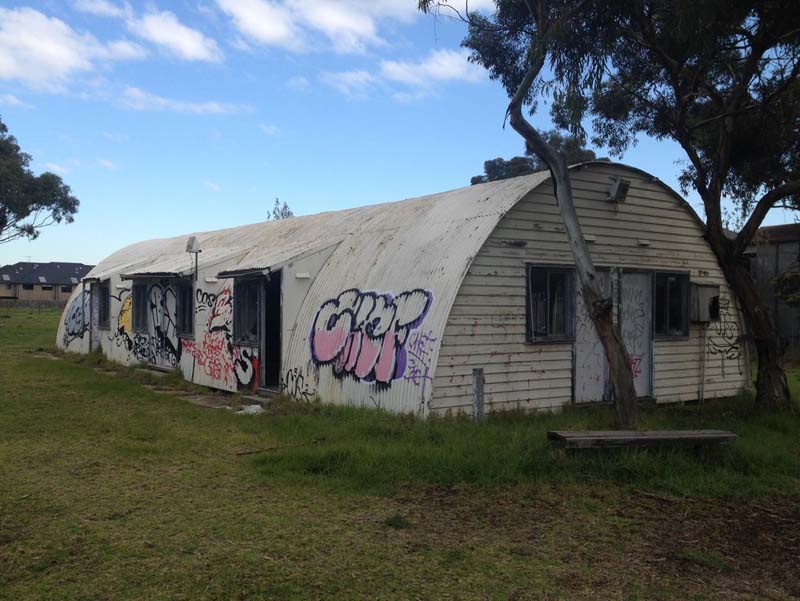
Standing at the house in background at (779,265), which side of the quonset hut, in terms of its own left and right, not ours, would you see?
left

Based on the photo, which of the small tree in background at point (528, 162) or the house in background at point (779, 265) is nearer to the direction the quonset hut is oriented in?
the house in background

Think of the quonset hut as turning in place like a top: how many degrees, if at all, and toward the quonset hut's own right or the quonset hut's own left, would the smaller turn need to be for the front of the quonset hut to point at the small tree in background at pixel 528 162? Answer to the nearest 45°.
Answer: approximately 135° to the quonset hut's own left

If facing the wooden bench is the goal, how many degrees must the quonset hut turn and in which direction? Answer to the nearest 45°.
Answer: approximately 45° to its right

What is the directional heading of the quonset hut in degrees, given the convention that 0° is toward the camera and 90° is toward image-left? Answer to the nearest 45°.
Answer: approximately 315°

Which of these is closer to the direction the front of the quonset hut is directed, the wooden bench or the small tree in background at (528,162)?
the wooden bench

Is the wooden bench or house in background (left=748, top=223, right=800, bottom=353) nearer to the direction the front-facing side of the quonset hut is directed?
the wooden bench
